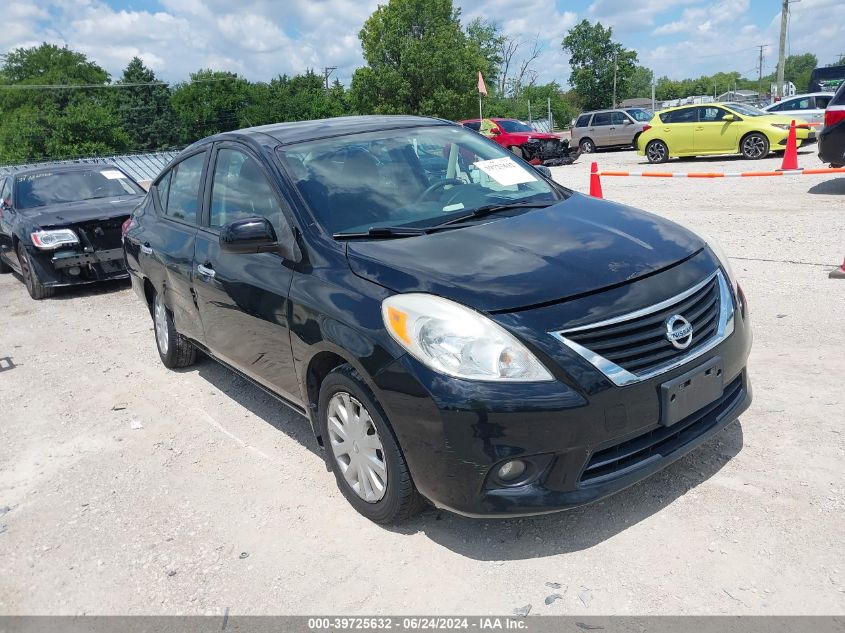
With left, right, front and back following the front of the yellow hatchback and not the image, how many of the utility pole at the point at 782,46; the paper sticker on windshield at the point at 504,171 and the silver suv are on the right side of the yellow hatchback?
1

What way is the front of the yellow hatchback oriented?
to the viewer's right

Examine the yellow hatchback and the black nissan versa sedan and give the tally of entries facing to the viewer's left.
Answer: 0

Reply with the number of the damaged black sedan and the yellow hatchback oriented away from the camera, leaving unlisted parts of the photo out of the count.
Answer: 0

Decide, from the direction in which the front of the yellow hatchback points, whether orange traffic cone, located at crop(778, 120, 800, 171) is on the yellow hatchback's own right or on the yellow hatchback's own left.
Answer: on the yellow hatchback's own right

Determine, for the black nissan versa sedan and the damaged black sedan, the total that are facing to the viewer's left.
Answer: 0

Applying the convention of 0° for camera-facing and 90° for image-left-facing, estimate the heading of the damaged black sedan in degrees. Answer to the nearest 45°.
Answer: approximately 315°

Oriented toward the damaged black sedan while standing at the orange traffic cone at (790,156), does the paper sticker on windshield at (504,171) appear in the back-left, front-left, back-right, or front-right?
front-left

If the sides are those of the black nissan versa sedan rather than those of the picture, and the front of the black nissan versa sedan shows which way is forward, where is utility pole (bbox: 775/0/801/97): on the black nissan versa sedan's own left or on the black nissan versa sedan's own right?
on the black nissan versa sedan's own left

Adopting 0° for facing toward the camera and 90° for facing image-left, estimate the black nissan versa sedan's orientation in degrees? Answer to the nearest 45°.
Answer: approximately 315°

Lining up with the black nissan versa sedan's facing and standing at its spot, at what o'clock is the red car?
The red car is roughly at 8 o'clock from the black nissan versa sedan.

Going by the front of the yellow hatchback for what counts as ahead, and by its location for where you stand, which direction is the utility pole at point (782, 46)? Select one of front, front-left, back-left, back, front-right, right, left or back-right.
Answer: left

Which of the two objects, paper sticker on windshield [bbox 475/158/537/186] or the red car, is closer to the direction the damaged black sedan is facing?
the paper sticker on windshield
